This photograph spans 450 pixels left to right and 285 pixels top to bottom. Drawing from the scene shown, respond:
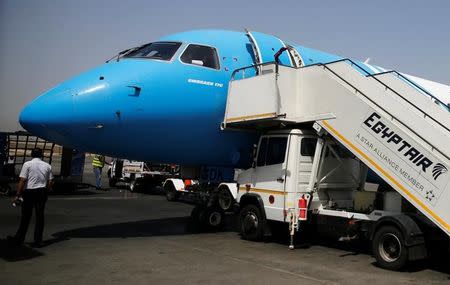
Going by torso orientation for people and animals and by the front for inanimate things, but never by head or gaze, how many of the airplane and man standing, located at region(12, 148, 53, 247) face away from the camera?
1

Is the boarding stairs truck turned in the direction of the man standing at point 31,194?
no

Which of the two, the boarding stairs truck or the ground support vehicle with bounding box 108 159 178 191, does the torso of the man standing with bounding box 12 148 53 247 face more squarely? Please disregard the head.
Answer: the ground support vehicle

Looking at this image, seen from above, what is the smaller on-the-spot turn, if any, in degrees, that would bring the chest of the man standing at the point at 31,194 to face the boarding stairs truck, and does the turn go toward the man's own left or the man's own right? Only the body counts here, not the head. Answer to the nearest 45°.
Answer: approximately 90° to the man's own right

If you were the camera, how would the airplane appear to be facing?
facing the viewer and to the left of the viewer

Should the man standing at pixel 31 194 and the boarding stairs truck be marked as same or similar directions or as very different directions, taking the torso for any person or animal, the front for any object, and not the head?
same or similar directions

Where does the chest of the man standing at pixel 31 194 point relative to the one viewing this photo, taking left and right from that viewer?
facing away from the viewer

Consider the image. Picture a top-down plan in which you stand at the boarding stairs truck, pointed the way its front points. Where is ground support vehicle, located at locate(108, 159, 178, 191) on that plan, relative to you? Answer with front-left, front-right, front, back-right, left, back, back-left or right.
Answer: front

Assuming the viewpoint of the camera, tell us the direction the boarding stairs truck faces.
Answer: facing away from the viewer and to the left of the viewer

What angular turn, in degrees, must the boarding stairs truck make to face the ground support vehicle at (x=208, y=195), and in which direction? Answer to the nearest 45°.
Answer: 0° — it already faces it

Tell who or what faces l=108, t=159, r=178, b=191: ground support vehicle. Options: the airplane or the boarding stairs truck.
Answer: the boarding stairs truck

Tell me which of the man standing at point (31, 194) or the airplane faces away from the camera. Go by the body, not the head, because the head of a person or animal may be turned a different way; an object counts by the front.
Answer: the man standing

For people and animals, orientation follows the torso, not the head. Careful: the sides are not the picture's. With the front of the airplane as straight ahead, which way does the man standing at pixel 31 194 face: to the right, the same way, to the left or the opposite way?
to the right

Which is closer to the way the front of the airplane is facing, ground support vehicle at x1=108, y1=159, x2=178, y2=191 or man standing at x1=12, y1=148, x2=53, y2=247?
the man standing

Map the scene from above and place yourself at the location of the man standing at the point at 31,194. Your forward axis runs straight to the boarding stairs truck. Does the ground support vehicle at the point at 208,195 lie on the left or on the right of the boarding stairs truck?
left
